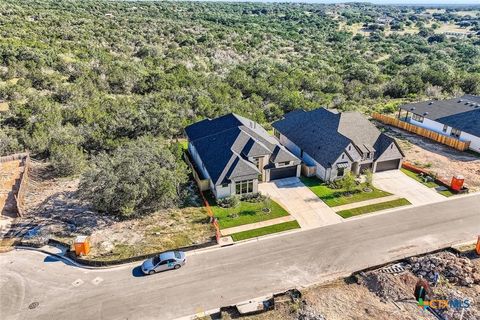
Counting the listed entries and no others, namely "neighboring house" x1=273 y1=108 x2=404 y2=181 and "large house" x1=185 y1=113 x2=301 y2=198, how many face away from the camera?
0

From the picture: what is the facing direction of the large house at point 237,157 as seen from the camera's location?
facing the viewer and to the right of the viewer

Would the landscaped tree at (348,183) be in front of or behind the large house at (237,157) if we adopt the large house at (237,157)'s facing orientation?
in front

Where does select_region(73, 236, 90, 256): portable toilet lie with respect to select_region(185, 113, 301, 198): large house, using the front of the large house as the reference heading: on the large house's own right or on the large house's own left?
on the large house's own right

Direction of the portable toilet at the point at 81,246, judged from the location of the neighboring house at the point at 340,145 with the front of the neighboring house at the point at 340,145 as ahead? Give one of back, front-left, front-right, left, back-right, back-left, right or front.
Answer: right

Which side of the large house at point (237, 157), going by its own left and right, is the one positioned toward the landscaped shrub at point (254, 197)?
front

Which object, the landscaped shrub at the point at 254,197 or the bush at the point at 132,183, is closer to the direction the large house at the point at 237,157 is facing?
the landscaped shrub

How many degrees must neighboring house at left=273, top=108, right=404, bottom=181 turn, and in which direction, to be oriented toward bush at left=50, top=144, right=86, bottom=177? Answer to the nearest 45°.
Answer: approximately 90° to its right

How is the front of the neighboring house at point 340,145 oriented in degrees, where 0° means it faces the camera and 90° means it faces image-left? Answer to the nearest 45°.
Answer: approximately 315°

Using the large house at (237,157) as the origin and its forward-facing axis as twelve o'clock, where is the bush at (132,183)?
The bush is roughly at 3 o'clock from the large house.

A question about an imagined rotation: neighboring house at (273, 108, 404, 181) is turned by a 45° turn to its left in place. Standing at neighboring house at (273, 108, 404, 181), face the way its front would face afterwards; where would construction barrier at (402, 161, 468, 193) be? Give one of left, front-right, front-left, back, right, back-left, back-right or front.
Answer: front

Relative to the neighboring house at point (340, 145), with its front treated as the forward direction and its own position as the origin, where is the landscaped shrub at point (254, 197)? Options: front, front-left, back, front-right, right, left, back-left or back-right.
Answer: right

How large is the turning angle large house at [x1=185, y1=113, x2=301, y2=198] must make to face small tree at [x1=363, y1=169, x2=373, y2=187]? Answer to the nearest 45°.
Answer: approximately 45° to its left

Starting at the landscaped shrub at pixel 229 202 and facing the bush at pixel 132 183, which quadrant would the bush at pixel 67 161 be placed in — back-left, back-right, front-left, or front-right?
front-right

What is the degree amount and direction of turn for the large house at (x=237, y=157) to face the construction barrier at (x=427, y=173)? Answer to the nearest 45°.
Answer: approximately 45° to its left
